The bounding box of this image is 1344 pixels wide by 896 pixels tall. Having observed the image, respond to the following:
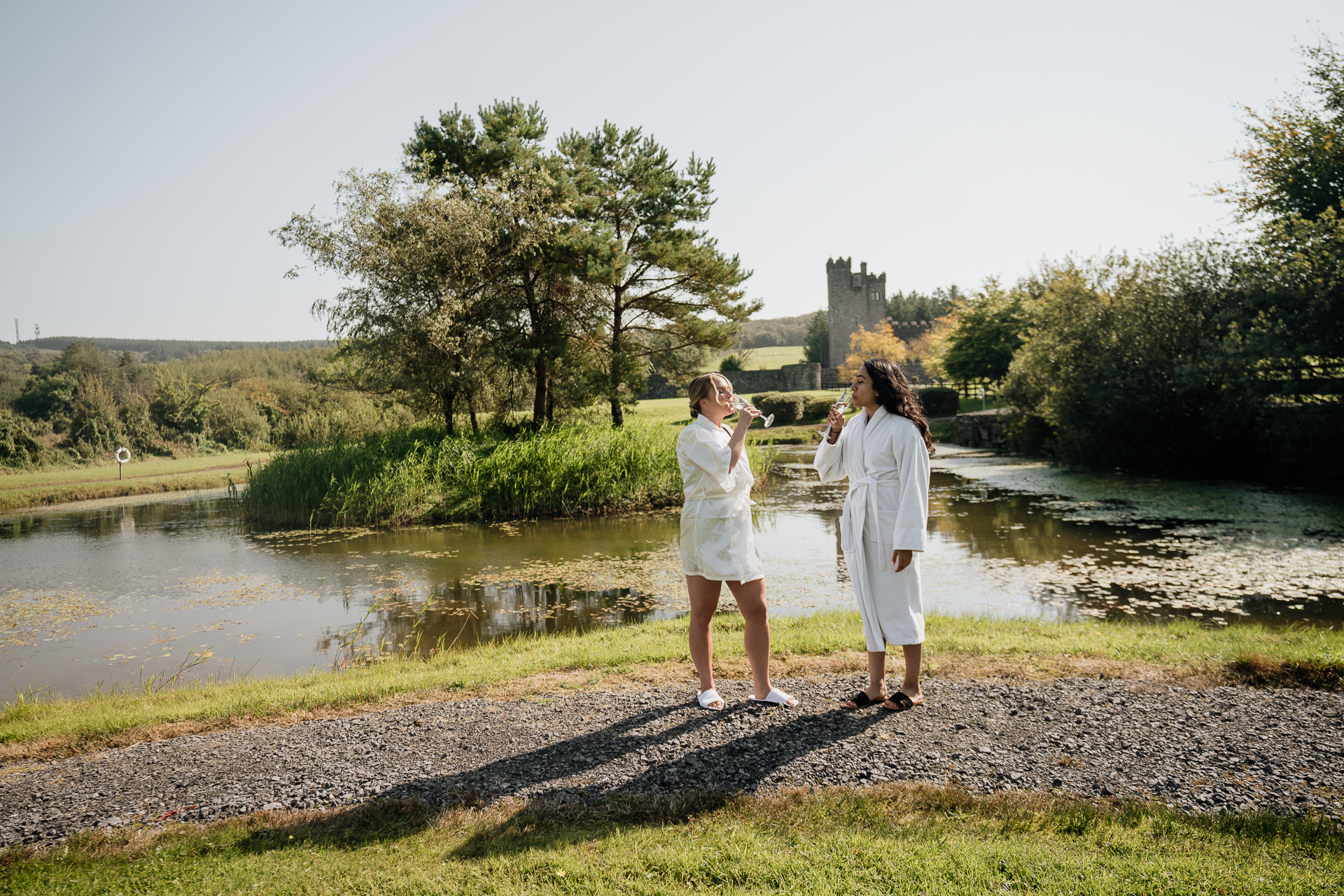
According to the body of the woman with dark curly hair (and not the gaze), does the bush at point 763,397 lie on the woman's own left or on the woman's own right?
on the woman's own right

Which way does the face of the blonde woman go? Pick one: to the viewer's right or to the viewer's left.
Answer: to the viewer's right

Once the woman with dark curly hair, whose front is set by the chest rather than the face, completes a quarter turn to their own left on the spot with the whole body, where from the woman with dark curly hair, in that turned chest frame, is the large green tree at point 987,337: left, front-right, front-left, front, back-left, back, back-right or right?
back-left

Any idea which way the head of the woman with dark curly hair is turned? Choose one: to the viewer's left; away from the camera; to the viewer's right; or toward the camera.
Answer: to the viewer's left

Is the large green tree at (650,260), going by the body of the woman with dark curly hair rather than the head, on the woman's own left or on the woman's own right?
on the woman's own right

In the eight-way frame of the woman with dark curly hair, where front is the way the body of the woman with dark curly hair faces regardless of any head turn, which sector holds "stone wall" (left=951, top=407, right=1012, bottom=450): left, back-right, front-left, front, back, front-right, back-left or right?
back-right

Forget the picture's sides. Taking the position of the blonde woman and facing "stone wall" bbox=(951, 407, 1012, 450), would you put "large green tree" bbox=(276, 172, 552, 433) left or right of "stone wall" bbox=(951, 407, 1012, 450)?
left

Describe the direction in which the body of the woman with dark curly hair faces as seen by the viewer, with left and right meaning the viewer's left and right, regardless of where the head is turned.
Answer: facing the viewer and to the left of the viewer

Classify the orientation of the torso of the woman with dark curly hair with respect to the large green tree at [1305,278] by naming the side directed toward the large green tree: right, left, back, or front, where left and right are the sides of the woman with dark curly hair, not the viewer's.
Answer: back

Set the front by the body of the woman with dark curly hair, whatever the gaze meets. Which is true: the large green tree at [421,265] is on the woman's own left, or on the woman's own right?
on the woman's own right

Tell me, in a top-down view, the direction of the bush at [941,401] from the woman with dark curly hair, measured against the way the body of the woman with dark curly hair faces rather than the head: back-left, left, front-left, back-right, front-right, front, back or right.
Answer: back-right

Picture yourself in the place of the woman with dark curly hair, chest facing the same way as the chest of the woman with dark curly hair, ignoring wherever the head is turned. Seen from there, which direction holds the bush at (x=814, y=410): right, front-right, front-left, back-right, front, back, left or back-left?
back-right

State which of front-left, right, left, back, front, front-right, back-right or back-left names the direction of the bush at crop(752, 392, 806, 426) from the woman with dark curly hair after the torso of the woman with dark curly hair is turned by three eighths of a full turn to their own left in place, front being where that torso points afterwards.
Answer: left
